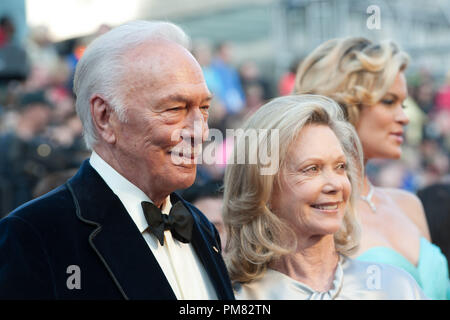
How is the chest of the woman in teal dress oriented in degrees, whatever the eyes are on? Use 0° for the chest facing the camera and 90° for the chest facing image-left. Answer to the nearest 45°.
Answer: approximately 315°

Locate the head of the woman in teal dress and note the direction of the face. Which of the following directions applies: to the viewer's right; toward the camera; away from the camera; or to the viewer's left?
to the viewer's right

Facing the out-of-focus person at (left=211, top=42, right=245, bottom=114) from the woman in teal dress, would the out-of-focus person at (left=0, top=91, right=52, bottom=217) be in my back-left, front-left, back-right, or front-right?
front-left

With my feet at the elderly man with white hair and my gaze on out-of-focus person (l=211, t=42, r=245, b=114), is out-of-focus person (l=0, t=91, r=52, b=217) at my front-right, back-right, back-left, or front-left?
front-left

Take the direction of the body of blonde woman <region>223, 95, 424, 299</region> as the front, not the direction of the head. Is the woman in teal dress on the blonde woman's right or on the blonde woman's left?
on the blonde woman's left

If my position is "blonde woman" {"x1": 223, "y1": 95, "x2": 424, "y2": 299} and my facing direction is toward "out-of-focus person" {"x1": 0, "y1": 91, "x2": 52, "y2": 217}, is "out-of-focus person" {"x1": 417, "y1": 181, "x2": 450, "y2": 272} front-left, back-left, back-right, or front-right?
front-right

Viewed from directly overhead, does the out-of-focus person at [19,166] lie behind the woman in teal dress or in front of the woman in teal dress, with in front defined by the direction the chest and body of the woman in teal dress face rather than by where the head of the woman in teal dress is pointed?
behind

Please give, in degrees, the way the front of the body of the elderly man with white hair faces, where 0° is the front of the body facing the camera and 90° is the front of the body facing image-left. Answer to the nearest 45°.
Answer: approximately 315°

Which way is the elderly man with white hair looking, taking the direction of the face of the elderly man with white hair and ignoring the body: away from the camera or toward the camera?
toward the camera

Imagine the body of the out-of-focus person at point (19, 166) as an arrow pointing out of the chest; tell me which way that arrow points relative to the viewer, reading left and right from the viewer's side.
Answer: facing the viewer and to the right of the viewer

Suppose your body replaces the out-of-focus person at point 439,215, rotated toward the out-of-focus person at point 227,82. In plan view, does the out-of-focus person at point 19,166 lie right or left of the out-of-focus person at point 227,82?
left

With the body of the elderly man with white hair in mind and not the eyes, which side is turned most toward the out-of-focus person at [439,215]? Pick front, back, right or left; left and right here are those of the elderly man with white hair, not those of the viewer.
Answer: left
